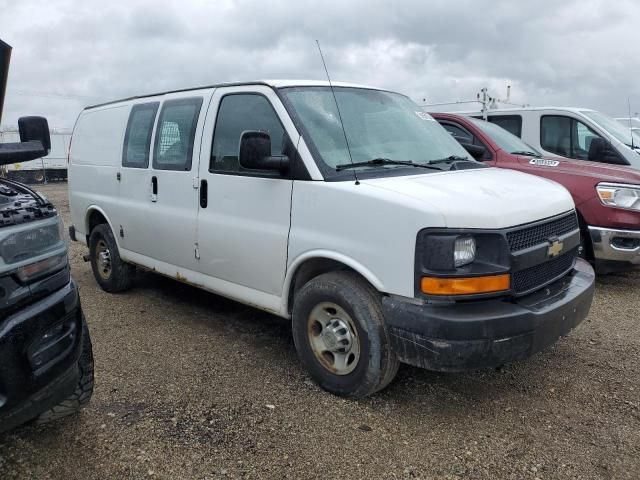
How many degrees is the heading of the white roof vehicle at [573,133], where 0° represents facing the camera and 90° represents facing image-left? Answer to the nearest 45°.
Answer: approximately 315°

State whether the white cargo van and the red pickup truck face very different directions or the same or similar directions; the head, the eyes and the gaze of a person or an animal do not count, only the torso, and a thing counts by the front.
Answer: same or similar directions

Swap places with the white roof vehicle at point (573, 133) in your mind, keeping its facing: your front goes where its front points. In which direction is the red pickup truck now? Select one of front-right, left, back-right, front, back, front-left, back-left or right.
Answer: front-right

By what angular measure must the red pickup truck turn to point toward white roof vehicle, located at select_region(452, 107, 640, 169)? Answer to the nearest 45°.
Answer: approximately 135° to its left

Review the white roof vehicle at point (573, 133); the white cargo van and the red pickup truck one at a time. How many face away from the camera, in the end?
0

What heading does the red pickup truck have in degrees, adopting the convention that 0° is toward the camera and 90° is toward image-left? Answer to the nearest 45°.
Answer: approximately 315°

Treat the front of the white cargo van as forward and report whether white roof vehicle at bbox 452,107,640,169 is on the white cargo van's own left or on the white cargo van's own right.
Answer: on the white cargo van's own left

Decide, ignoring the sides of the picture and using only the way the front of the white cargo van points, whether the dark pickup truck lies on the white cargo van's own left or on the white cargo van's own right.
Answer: on the white cargo van's own right

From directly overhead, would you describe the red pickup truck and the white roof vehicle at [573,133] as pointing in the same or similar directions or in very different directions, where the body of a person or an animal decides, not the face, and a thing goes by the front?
same or similar directions

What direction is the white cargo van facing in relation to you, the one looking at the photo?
facing the viewer and to the right of the viewer
